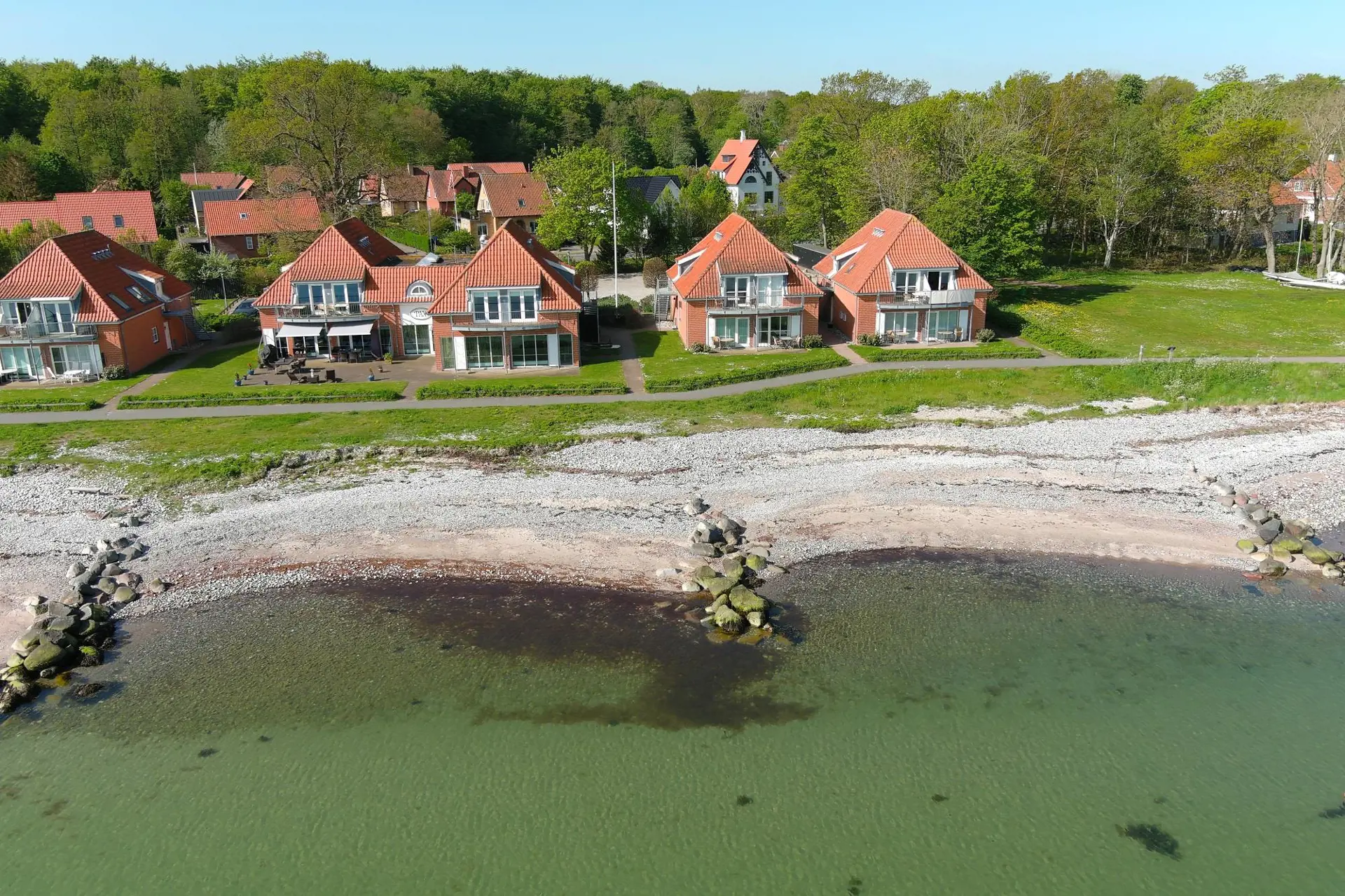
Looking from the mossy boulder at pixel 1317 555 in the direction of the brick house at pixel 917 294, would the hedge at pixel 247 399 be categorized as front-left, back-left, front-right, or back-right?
front-left

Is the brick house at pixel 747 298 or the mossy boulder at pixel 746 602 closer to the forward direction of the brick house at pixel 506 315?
the mossy boulder

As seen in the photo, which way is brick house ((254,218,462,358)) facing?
toward the camera

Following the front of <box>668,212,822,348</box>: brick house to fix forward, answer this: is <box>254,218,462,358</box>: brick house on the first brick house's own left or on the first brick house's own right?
on the first brick house's own right

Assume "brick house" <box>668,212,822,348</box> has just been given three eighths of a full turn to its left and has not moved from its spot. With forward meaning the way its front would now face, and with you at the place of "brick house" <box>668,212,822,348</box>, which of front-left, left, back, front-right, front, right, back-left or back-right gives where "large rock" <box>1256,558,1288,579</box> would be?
right

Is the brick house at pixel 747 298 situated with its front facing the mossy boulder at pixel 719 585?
yes

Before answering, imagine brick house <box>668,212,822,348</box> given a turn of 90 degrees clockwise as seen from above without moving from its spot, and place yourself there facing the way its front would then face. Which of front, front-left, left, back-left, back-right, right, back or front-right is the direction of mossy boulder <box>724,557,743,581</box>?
left

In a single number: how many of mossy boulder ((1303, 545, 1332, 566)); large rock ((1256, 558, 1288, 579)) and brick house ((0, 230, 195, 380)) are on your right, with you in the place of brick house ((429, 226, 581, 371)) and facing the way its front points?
1

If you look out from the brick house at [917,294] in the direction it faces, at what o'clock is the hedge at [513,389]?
The hedge is roughly at 2 o'clock from the brick house.

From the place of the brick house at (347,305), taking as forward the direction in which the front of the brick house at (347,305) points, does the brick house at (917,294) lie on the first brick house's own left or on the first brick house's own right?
on the first brick house's own left

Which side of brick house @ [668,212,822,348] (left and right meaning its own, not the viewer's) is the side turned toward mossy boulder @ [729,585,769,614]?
front

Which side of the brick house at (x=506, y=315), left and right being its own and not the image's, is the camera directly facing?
front

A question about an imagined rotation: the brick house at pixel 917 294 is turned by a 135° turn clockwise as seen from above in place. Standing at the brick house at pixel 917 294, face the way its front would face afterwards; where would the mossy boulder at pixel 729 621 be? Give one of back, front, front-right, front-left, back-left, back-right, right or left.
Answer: back-left

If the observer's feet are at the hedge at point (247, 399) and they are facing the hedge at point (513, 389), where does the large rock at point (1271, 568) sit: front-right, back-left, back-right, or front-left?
front-right

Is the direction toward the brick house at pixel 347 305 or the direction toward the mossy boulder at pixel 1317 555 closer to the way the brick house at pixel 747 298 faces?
the mossy boulder

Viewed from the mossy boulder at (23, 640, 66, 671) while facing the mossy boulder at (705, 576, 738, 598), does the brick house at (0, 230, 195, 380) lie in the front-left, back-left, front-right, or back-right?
back-left

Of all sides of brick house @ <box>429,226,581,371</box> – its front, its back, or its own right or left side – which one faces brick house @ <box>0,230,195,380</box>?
right
